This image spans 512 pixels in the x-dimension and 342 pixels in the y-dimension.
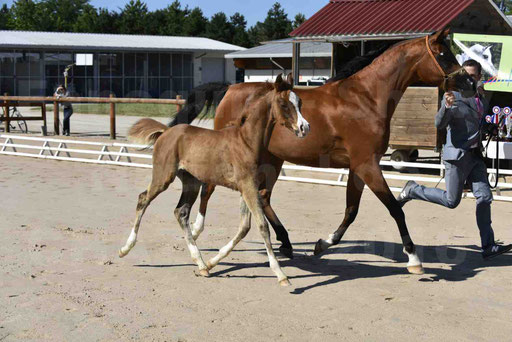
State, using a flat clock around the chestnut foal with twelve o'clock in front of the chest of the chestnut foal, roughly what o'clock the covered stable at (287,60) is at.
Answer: The covered stable is roughly at 9 o'clock from the chestnut foal.

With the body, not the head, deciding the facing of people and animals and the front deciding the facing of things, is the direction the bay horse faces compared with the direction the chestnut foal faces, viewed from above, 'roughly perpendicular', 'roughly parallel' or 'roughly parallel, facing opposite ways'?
roughly parallel

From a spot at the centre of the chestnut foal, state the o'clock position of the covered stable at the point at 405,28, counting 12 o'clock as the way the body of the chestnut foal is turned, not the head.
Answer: The covered stable is roughly at 10 o'clock from the chestnut foal.

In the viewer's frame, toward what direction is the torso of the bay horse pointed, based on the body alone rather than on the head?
to the viewer's right

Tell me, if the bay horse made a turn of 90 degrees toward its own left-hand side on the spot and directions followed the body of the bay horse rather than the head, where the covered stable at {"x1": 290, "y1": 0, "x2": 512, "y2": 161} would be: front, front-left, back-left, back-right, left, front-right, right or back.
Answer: front

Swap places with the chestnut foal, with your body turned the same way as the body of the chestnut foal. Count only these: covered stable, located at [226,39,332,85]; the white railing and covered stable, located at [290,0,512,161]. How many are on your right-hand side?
0

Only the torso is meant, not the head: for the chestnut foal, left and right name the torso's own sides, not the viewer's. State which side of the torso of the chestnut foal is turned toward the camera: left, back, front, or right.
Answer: right

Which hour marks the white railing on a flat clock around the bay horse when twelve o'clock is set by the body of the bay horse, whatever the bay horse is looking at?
The white railing is roughly at 8 o'clock from the bay horse.

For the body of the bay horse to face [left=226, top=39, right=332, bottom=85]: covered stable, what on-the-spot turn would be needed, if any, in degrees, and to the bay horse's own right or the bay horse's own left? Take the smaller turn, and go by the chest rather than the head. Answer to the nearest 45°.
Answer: approximately 90° to the bay horse's own left

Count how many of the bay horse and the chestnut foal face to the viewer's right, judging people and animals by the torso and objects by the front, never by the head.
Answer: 2
